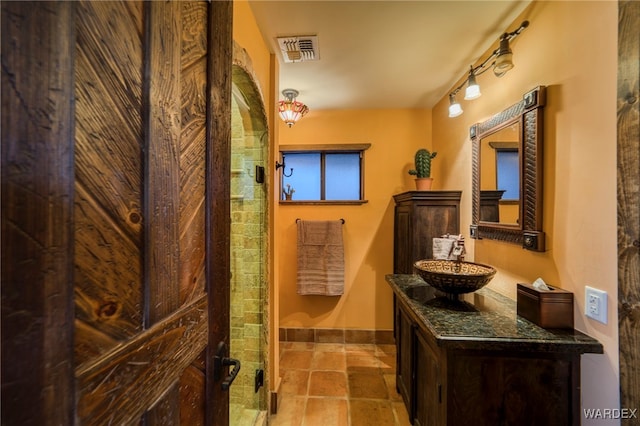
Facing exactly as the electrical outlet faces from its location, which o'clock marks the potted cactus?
The potted cactus is roughly at 3 o'clock from the electrical outlet.

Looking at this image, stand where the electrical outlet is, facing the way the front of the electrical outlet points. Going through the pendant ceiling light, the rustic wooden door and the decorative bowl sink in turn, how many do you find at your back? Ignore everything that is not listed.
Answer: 0

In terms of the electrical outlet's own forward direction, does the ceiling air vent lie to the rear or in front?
in front

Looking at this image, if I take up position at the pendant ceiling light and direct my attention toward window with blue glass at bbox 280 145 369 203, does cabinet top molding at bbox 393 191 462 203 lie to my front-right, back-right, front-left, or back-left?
front-right

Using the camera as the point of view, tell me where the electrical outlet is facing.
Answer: facing the viewer and to the left of the viewer

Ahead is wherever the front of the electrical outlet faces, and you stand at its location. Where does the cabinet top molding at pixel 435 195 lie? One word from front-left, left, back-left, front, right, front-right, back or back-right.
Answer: right

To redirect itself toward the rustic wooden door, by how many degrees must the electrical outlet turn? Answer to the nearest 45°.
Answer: approximately 45° to its left

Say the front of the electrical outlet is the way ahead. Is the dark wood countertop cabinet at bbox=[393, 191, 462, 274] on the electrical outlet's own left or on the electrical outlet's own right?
on the electrical outlet's own right

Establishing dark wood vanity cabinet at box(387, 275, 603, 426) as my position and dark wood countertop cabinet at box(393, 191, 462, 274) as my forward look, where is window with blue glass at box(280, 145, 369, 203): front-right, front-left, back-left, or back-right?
front-left

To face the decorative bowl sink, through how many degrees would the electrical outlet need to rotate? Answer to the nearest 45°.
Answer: approximately 45° to its right
